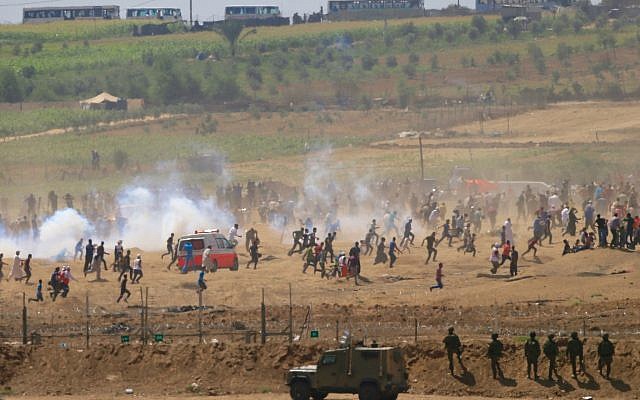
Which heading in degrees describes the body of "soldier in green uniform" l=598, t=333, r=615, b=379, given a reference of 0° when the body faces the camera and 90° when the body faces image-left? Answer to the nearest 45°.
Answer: approximately 180°

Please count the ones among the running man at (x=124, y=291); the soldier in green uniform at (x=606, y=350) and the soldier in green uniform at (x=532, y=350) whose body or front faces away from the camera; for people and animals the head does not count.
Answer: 2

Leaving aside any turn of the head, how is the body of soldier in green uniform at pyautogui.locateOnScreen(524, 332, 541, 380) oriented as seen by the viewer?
away from the camera

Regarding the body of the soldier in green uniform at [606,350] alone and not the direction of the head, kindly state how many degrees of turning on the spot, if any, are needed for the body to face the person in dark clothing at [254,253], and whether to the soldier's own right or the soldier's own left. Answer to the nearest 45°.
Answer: approximately 45° to the soldier's own left

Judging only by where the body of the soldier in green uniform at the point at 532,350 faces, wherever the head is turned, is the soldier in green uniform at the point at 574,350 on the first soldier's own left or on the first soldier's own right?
on the first soldier's own right

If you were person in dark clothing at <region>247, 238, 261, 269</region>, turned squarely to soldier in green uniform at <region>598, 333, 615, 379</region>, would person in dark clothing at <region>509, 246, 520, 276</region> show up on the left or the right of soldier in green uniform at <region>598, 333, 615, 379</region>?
left

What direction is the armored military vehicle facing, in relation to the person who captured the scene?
facing away from the viewer and to the left of the viewer
